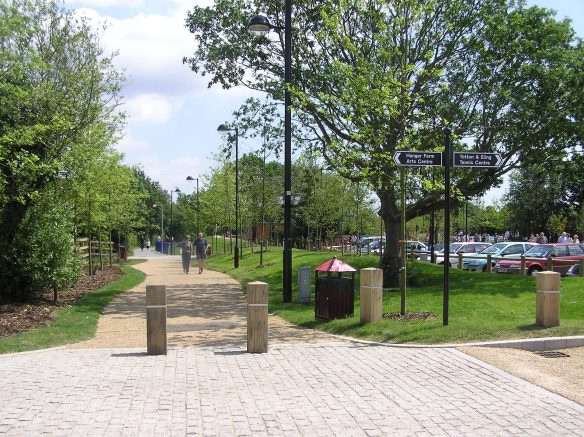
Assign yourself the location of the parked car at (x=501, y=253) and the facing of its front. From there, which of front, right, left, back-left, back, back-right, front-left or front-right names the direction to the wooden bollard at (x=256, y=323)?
front-left

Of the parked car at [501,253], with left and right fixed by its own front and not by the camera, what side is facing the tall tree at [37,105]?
front

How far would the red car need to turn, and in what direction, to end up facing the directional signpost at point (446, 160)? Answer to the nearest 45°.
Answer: approximately 45° to its left

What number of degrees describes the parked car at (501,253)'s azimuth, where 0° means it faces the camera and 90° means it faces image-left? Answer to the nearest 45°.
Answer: approximately 45°

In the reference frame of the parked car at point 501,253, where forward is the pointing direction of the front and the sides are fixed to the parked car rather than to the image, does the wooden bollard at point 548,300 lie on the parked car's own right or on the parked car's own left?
on the parked car's own left

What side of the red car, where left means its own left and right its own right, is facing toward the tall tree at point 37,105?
front

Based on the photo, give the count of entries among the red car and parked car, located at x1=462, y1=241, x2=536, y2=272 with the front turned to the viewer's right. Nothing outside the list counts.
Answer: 0

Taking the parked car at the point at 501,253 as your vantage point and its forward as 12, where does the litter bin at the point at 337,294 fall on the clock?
The litter bin is roughly at 11 o'clock from the parked car.

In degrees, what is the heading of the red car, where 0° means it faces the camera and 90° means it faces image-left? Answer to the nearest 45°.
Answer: approximately 45°

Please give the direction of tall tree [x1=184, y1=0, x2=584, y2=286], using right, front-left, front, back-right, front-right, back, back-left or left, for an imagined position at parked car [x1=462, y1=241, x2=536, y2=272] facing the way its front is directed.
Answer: front-left

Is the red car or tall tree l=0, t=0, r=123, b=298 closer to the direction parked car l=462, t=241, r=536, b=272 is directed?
the tall tree

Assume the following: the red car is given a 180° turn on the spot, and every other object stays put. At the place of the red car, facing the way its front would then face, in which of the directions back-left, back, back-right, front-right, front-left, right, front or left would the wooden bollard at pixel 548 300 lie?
back-right

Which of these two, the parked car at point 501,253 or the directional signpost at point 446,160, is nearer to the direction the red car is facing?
the directional signpost
